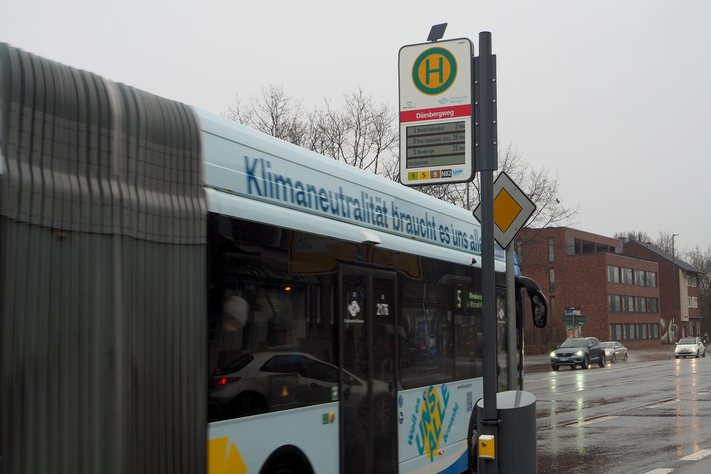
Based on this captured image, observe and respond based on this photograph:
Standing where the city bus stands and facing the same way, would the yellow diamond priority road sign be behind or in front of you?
in front

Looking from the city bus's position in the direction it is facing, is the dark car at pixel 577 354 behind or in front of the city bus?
in front

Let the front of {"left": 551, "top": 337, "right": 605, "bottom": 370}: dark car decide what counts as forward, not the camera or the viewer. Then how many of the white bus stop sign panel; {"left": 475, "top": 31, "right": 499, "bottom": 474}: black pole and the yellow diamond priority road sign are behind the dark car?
0

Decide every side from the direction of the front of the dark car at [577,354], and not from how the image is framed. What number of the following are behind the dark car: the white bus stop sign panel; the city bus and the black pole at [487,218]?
0

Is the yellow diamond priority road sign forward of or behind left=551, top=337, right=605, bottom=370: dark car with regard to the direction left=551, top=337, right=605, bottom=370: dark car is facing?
forward

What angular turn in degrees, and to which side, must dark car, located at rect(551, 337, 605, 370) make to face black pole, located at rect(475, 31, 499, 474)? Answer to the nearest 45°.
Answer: approximately 45° to its left

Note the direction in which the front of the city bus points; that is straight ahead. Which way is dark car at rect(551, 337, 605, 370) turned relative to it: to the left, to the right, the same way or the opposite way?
the opposite way

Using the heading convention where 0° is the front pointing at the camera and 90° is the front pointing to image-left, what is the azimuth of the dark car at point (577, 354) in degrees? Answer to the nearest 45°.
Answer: approximately 45°

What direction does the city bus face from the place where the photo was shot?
facing away from the viewer and to the right of the viewer
